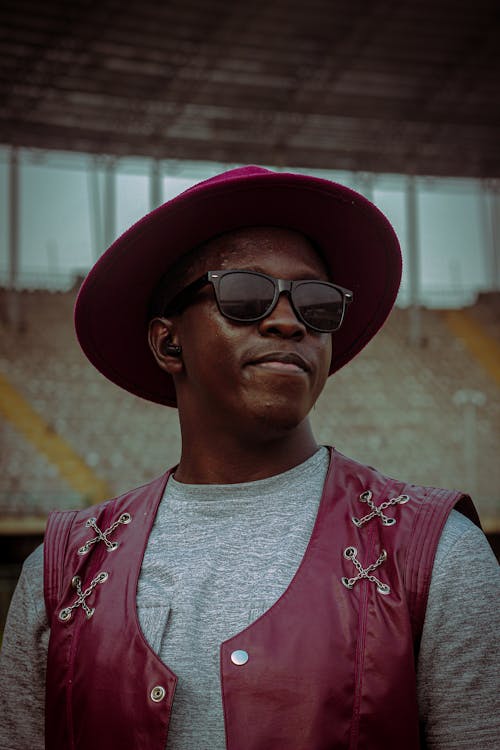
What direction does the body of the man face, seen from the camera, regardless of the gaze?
toward the camera

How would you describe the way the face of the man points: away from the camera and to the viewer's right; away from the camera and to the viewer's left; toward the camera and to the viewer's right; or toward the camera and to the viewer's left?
toward the camera and to the viewer's right

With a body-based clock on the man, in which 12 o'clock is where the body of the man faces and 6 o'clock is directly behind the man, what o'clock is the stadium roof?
The stadium roof is roughly at 6 o'clock from the man.
